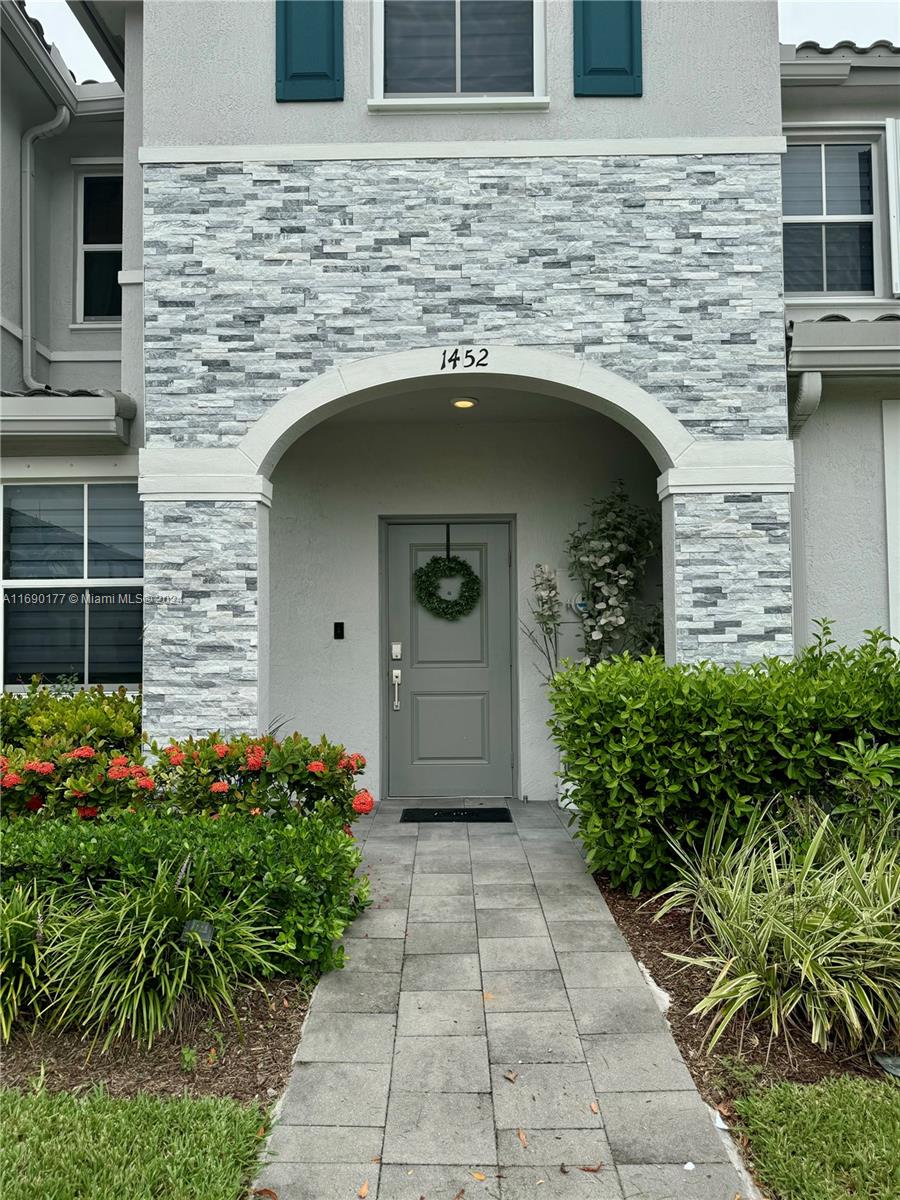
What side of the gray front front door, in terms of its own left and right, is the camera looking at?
front

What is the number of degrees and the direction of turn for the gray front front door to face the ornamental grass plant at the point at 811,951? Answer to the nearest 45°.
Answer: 0° — it already faces it

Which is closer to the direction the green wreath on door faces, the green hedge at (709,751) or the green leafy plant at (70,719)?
the green hedge

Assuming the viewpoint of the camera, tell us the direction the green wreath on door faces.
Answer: facing the viewer

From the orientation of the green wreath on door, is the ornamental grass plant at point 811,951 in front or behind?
in front

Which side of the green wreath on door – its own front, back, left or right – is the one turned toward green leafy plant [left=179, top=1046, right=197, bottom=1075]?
front

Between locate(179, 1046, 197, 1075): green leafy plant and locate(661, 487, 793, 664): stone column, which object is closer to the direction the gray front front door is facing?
the green leafy plant

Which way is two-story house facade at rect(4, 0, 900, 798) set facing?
toward the camera
